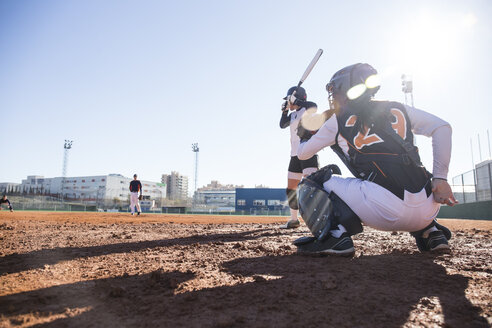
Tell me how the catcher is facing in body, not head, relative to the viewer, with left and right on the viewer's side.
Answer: facing away from the viewer and to the left of the viewer

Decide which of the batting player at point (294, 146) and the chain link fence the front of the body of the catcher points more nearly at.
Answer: the batting player

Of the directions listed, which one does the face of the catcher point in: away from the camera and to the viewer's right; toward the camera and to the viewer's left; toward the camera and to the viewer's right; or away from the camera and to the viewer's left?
away from the camera and to the viewer's left

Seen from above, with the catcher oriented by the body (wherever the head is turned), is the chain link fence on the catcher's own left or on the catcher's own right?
on the catcher's own right
